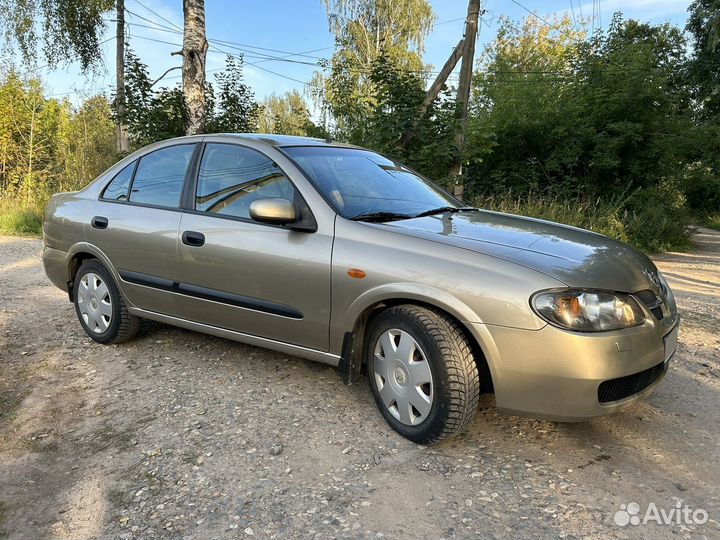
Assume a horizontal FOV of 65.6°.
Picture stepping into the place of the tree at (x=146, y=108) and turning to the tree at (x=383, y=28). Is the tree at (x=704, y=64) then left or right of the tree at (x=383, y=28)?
right

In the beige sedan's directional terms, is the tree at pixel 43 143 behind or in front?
behind

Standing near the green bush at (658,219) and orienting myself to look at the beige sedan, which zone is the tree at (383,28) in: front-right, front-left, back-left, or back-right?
back-right

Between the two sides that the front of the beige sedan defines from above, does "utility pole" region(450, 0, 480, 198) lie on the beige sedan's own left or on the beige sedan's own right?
on the beige sedan's own left

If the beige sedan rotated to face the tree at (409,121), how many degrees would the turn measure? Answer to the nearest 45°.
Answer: approximately 135° to its left

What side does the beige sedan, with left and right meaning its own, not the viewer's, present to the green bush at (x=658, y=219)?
left

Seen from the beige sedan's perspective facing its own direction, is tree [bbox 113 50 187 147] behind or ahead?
behind

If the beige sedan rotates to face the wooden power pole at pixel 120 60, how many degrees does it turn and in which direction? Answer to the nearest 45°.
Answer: approximately 180°

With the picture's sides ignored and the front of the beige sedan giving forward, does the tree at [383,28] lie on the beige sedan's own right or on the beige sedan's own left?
on the beige sedan's own left

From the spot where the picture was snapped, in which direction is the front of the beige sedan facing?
facing the viewer and to the right of the viewer

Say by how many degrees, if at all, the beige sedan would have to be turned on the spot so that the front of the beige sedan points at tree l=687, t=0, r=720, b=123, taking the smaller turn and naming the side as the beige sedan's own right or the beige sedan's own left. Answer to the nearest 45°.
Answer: approximately 90° to the beige sedan's own left

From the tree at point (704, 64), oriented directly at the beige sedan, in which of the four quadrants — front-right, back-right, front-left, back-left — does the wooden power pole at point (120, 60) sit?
front-right

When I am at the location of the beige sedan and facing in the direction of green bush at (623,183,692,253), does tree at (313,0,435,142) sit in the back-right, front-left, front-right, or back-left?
front-left

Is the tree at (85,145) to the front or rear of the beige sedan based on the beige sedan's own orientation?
to the rear
